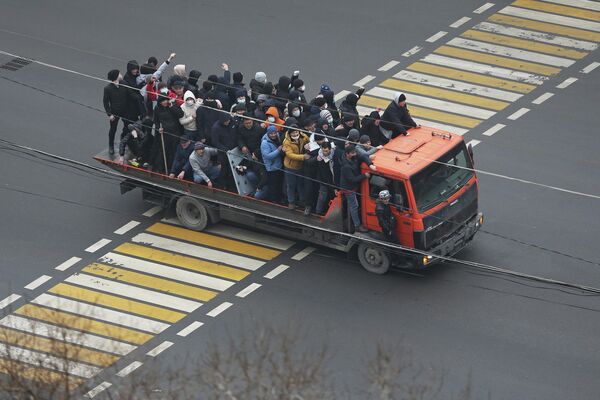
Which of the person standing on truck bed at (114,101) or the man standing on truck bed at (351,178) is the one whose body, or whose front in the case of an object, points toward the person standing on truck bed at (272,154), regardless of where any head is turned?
the person standing on truck bed at (114,101)

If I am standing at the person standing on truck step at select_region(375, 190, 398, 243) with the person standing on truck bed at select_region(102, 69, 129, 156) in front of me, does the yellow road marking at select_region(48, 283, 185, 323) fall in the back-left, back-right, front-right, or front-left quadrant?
front-left

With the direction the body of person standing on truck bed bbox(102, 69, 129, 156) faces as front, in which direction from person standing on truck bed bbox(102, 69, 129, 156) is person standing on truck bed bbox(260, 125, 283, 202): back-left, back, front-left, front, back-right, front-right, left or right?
front

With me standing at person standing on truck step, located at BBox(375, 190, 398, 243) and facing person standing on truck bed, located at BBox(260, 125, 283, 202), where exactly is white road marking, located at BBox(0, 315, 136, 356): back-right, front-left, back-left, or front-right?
front-left

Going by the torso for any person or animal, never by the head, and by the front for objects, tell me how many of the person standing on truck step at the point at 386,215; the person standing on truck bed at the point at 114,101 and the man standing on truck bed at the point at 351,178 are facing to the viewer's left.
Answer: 0

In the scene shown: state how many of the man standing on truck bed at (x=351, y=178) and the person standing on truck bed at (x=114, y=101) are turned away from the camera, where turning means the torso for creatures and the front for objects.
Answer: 0

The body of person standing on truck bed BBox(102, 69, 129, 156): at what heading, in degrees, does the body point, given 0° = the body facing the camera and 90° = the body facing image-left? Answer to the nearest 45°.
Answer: approximately 315°
